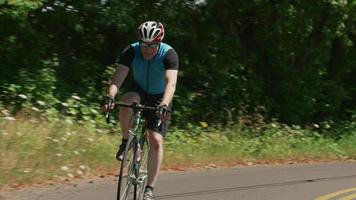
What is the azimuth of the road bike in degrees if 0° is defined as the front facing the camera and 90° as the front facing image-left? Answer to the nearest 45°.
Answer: approximately 0°
